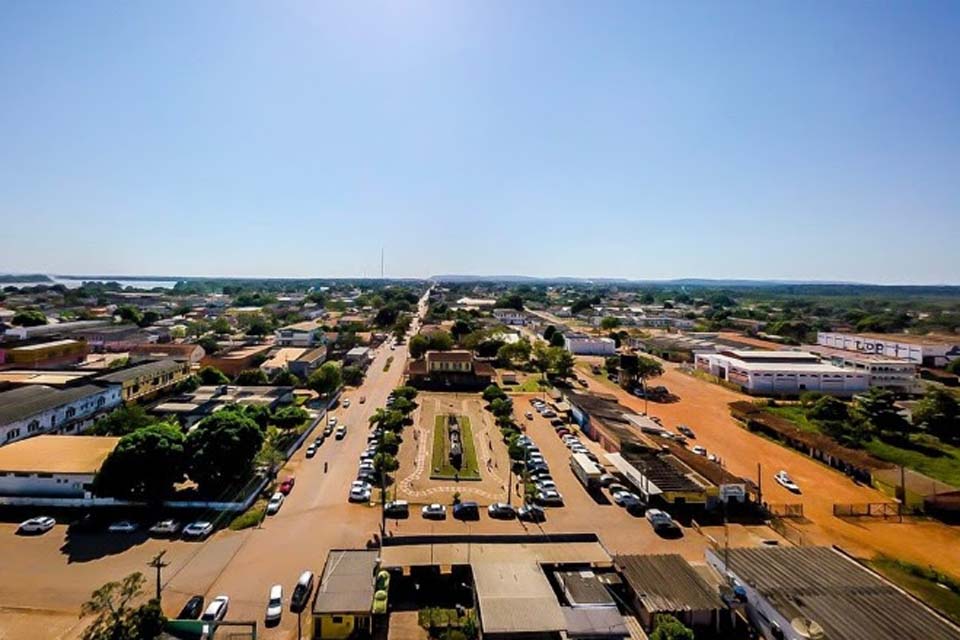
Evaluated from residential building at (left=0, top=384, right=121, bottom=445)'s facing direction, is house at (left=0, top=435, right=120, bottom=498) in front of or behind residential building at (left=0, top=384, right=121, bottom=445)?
in front

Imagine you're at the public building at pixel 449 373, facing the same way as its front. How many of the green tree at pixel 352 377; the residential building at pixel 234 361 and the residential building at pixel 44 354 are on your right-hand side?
3

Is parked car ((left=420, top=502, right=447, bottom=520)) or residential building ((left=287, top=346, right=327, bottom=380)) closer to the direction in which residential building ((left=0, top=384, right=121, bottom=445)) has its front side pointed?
the parked car

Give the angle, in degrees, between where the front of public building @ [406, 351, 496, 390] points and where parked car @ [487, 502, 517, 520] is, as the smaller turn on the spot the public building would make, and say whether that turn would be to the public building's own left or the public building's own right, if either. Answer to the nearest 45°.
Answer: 0° — it already faces it

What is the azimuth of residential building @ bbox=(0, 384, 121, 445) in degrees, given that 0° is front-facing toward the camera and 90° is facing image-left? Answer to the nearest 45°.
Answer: approximately 315°

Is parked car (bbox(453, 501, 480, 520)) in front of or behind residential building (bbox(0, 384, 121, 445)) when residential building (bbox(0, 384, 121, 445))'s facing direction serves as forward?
in front

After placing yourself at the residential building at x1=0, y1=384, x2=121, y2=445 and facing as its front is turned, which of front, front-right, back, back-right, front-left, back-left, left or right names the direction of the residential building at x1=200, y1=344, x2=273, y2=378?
left
